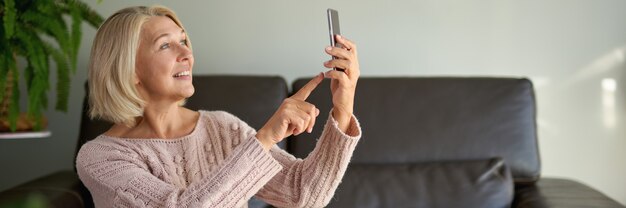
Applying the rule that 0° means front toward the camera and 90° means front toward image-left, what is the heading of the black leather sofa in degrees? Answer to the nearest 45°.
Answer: approximately 0°

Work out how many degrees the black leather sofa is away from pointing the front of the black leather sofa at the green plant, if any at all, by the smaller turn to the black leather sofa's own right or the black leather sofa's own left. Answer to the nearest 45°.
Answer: approximately 90° to the black leather sofa's own right

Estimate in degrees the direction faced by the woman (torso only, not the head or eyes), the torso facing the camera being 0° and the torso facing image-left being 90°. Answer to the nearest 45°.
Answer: approximately 315°
